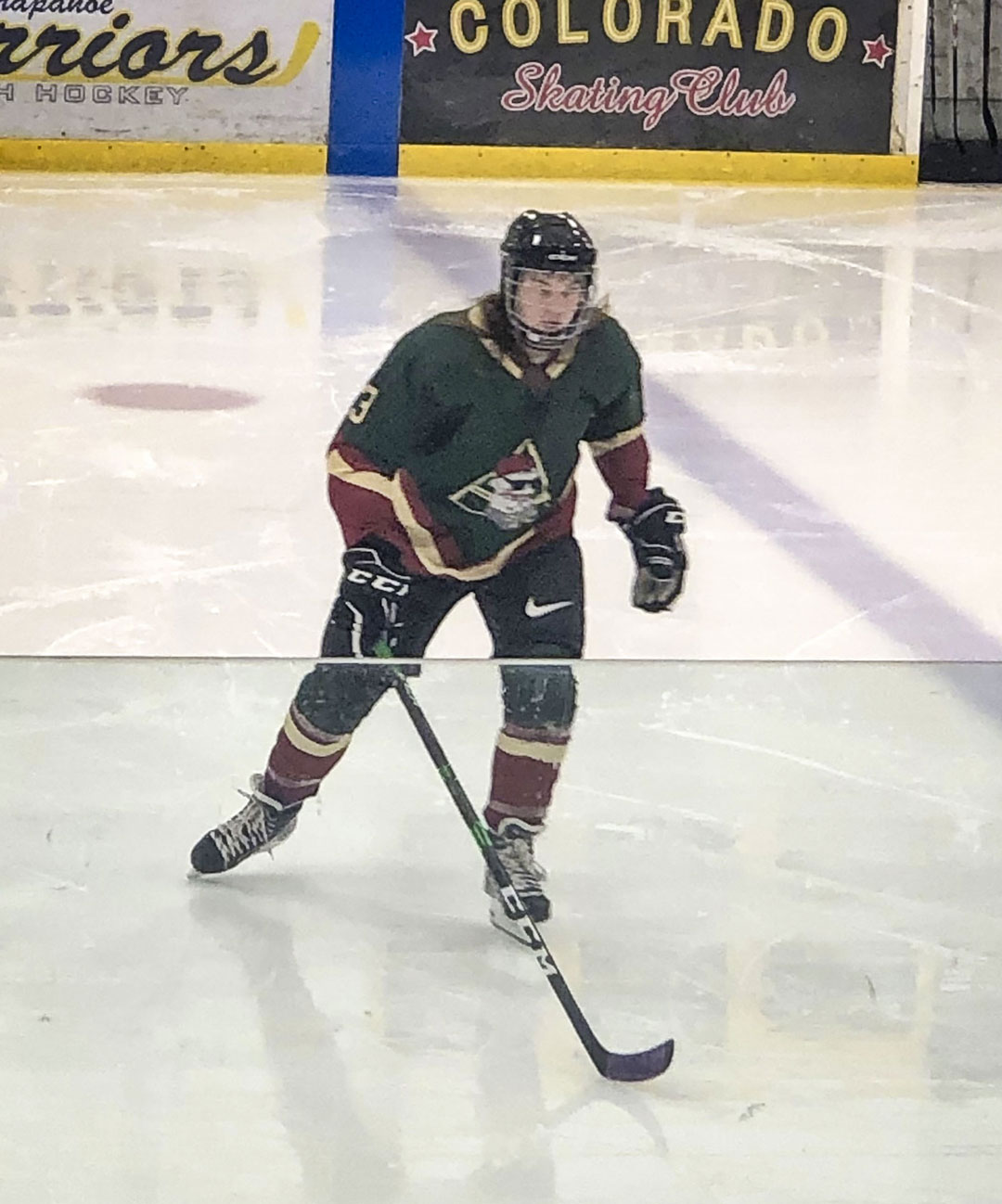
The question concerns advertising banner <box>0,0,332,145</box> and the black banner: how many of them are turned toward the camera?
2

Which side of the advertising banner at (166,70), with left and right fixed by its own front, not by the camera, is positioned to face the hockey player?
front

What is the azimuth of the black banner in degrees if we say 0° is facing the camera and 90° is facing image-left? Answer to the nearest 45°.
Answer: approximately 0°

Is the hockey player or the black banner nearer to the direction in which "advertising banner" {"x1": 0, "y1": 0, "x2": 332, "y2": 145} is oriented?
the hockey player

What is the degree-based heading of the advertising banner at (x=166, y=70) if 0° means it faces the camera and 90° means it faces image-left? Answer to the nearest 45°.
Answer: approximately 0°

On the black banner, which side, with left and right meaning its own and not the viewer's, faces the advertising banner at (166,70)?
right

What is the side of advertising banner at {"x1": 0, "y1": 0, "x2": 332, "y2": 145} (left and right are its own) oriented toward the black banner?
left

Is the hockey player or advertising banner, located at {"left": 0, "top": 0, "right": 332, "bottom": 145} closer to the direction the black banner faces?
the hockey player

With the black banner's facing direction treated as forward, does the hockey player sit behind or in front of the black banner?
in front
